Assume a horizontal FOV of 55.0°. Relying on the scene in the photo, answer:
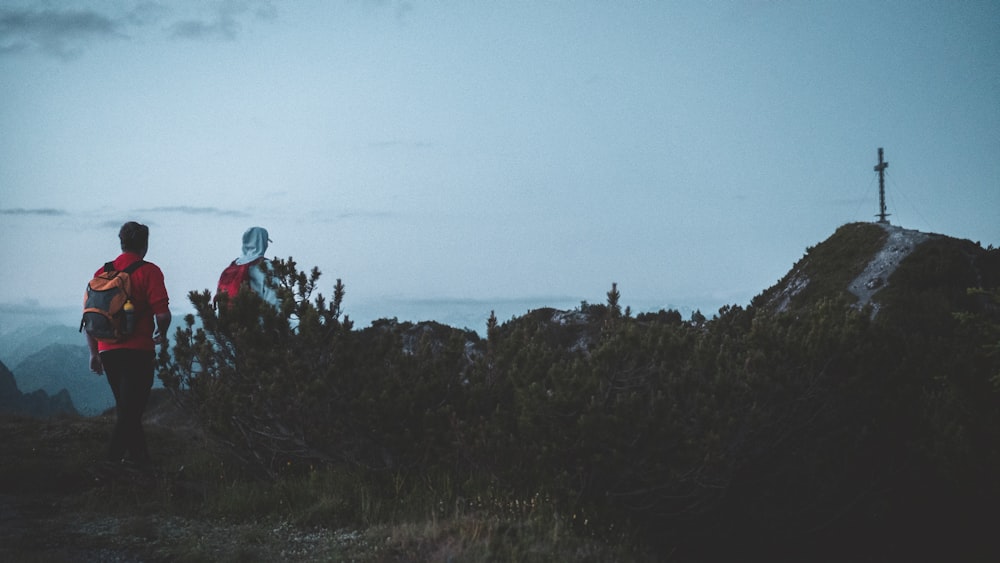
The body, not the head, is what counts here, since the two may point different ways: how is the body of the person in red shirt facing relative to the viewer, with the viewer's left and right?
facing away from the viewer and to the right of the viewer
